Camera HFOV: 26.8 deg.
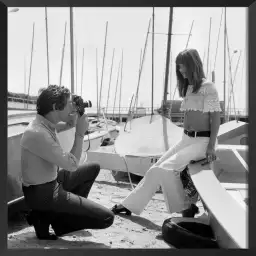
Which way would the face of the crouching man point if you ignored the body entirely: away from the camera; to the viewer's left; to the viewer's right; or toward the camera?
to the viewer's right

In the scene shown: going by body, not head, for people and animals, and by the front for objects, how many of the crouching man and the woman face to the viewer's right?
1

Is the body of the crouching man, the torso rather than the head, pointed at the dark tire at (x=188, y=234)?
yes

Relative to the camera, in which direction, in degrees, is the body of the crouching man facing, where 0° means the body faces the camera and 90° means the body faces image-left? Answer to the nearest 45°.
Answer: approximately 270°

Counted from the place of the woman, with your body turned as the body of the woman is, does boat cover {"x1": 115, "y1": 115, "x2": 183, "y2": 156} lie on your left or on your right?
on your right

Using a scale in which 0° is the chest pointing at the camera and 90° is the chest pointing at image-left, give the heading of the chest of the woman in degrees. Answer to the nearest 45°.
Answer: approximately 45°

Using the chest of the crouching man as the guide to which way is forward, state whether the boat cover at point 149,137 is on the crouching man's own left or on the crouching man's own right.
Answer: on the crouching man's own left
